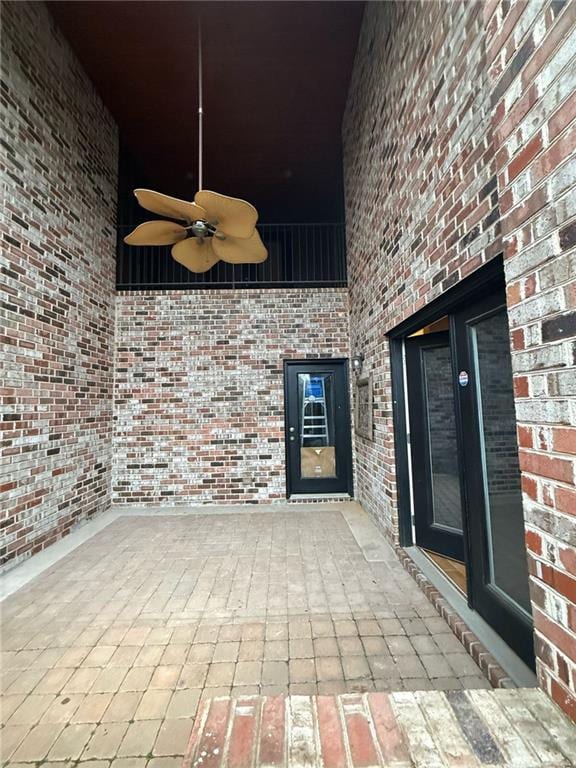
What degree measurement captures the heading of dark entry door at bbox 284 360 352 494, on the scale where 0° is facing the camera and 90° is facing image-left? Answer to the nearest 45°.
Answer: approximately 0°

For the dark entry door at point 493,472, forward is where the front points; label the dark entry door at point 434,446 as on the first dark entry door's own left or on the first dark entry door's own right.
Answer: on the first dark entry door's own right

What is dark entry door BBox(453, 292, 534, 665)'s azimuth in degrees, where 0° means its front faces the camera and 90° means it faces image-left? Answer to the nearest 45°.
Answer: approximately 45°

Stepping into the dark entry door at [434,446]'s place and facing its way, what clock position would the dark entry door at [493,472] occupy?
the dark entry door at [493,472] is roughly at 10 o'clock from the dark entry door at [434,446].

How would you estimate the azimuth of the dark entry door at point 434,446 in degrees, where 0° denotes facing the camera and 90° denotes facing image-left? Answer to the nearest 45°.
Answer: approximately 45°

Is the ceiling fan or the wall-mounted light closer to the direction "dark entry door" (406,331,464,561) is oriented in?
the ceiling fan

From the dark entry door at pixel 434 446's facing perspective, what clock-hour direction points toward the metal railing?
The metal railing is roughly at 2 o'clock from the dark entry door.

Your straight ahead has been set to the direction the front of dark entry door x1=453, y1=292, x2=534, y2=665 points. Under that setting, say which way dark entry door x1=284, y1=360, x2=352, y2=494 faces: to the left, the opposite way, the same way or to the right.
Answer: to the left
